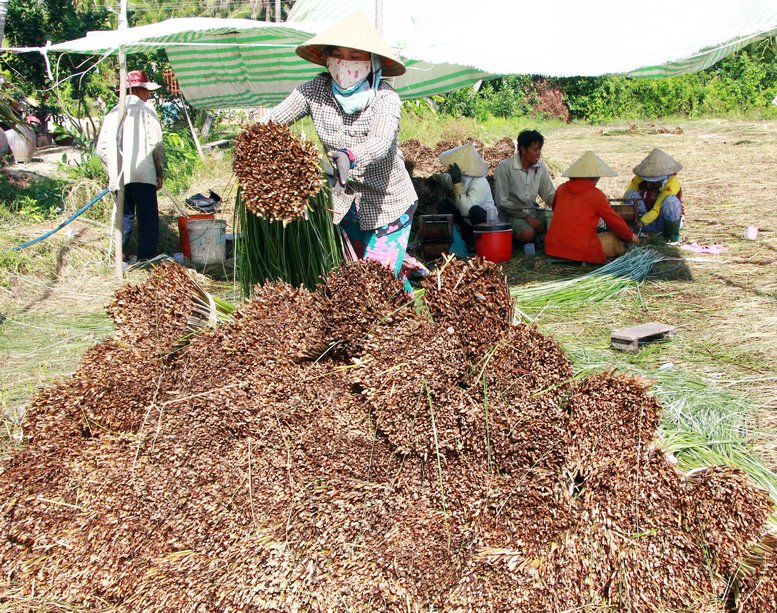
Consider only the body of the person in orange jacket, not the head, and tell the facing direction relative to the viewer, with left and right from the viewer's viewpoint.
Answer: facing away from the viewer and to the right of the viewer

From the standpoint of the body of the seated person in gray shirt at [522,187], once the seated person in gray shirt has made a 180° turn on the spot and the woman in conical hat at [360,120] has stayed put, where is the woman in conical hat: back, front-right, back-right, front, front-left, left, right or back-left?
back-left

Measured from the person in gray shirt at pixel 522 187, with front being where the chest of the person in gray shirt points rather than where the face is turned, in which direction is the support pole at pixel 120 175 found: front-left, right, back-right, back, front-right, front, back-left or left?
right

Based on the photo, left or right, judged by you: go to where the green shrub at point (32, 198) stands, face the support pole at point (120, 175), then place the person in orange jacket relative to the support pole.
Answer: left

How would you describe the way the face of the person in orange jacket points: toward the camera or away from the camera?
away from the camera

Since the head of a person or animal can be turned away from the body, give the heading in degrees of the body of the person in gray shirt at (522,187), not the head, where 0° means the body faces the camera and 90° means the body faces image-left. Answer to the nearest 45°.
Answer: approximately 315°

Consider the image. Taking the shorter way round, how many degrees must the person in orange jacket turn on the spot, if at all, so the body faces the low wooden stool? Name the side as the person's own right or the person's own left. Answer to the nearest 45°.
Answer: approximately 135° to the person's own right

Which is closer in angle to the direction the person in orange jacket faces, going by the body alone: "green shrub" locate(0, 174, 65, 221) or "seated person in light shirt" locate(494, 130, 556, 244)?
the seated person in light shirt
